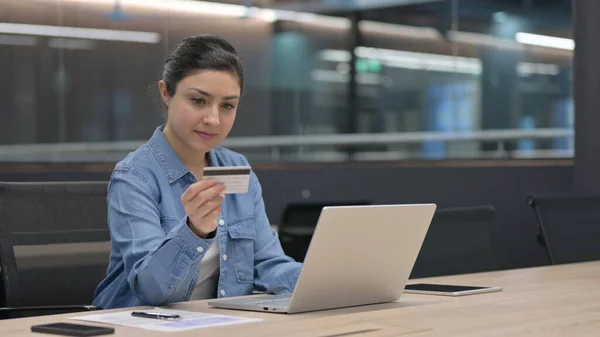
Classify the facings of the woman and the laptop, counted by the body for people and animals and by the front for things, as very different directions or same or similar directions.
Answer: very different directions

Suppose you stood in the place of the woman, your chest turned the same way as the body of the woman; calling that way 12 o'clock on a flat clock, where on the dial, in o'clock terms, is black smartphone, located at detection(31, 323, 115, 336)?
The black smartphone is roughly at 2 o'clock from the woman.

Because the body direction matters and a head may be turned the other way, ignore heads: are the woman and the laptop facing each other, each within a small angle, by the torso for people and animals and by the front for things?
yes

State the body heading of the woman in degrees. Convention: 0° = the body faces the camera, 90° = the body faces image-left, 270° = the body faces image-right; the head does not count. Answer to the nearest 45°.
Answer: approximately 315°

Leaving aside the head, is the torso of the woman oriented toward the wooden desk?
yes

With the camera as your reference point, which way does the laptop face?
facing away from the viewer and to the left of the viewer

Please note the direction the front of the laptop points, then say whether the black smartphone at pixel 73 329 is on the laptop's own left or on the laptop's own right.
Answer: on the laptop's own left

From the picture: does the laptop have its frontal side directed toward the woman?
yes
